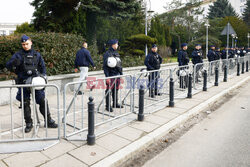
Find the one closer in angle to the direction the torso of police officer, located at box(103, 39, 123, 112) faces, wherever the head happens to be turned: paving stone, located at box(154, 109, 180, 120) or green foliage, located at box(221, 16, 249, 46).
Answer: the paving stone

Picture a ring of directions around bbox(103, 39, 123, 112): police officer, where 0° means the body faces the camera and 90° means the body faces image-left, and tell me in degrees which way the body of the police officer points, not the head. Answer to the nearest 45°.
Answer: approximately 315°

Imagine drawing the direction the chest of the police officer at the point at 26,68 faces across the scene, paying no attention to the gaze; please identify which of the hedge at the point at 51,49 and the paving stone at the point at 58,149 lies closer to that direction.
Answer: the paving stone

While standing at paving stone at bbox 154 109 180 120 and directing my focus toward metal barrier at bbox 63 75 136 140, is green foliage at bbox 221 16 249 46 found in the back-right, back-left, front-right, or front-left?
back-right

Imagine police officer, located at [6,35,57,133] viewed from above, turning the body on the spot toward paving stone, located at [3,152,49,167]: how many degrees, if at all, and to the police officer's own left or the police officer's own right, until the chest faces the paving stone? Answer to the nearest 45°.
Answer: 0° — they already face it

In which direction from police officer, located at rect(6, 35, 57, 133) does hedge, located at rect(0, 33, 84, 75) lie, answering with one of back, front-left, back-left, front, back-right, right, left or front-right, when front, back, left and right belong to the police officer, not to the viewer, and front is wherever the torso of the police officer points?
back

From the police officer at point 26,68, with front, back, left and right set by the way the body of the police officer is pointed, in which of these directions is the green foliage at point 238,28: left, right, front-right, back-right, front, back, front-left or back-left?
back-left

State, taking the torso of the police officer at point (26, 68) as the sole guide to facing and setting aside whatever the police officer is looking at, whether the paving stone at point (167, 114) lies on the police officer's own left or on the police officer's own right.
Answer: on the police officer's own left

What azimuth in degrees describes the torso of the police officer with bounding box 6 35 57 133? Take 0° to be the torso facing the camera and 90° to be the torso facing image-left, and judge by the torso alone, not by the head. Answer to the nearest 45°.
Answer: approximately 0°

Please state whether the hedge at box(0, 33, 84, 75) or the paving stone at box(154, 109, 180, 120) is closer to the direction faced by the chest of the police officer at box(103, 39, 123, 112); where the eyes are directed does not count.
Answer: the paving stone

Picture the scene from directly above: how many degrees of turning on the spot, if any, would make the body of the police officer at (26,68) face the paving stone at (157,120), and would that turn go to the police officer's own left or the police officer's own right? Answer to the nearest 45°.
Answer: approximately 90° to the police officer's own left

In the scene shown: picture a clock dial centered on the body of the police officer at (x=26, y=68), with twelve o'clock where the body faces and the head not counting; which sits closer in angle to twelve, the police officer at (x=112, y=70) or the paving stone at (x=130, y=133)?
the paving stone
